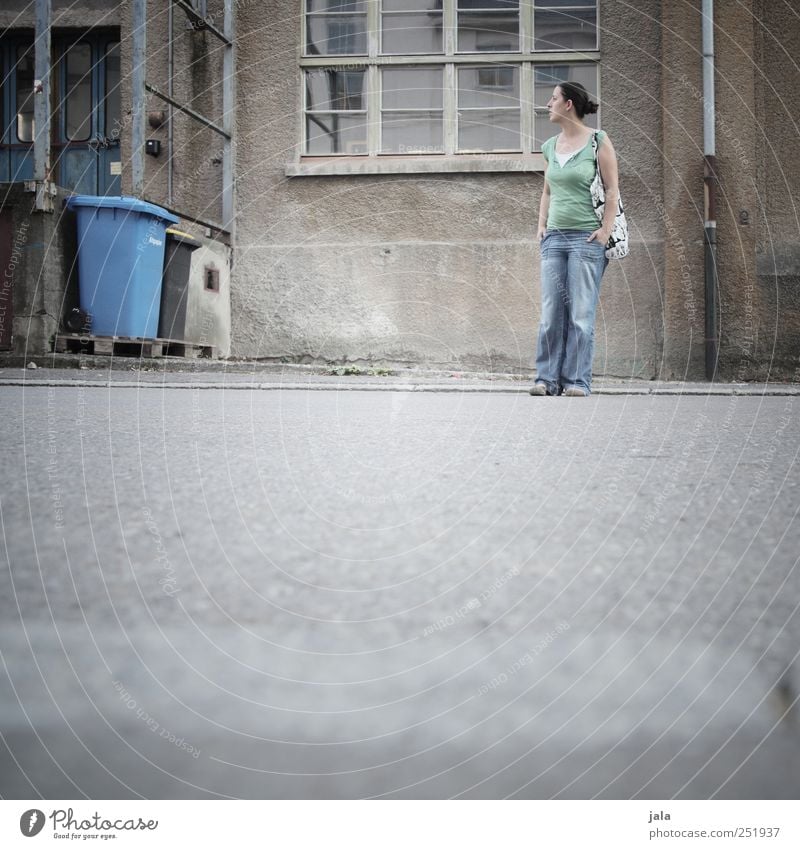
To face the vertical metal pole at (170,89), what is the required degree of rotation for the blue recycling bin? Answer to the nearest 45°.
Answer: approximately 135° to its left

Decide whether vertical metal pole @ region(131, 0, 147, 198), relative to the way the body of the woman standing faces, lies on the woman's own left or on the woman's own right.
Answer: on the woman's own right

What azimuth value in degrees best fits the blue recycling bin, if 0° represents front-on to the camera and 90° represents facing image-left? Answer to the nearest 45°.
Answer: approximately 315°

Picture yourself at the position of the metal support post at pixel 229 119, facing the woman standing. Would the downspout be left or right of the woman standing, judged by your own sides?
left

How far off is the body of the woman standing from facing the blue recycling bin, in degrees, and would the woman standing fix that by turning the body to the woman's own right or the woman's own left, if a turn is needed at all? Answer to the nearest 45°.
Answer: approximately 90° to the woman's own right

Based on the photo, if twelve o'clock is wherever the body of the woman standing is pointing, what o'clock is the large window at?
The large window is roughly at 4 o'clock from the woman standing.

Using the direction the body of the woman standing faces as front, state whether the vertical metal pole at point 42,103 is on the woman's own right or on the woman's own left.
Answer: on the woman's own right
